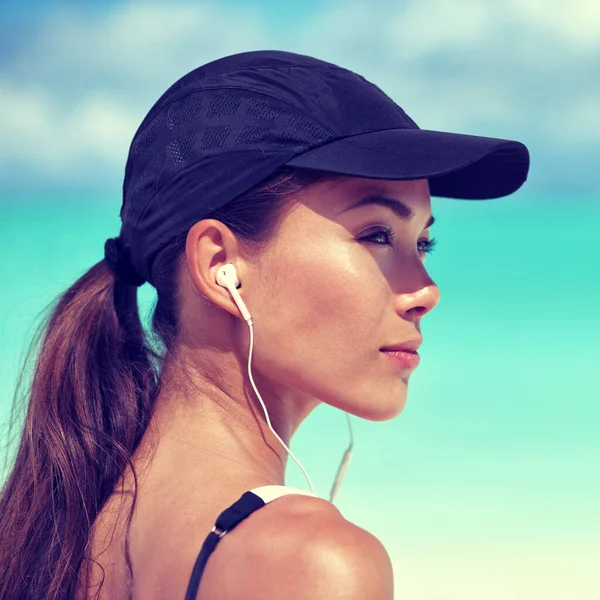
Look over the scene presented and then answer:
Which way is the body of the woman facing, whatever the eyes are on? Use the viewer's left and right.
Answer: facing away from the viewer and to the right of the viewer

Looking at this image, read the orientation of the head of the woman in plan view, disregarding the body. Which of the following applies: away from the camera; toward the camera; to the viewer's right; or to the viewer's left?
to the viewer's right
